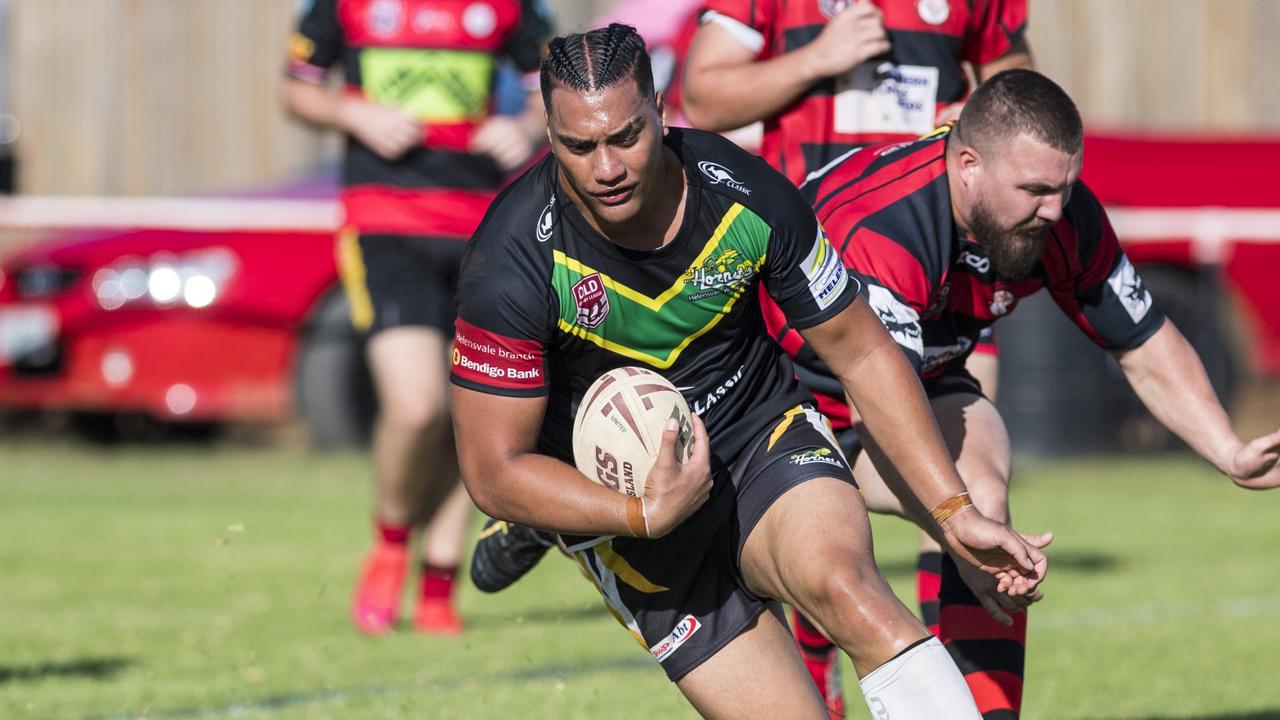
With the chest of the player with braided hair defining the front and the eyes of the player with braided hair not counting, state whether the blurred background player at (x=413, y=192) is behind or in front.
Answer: behind

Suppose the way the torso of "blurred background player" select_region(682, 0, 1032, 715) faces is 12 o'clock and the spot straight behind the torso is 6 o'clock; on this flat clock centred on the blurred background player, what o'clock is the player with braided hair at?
The player with braided hair is roughly at 12 o'clock from the blurred background player.

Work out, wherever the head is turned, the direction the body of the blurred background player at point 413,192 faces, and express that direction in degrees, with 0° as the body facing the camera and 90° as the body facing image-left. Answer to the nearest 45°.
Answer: approximately 0°

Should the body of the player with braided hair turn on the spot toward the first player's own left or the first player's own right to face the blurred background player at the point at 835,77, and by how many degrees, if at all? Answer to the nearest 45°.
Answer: approximately 180°

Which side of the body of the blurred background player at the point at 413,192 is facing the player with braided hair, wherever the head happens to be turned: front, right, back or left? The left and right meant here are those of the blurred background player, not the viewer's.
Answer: front

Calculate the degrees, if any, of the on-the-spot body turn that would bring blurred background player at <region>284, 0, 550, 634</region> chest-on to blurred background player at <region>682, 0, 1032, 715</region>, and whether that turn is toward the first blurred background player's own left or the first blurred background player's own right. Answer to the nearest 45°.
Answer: approximately 45° to the first blurred background player's own left

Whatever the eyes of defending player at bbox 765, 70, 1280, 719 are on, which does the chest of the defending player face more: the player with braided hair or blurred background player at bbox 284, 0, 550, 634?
the player with braided hair
